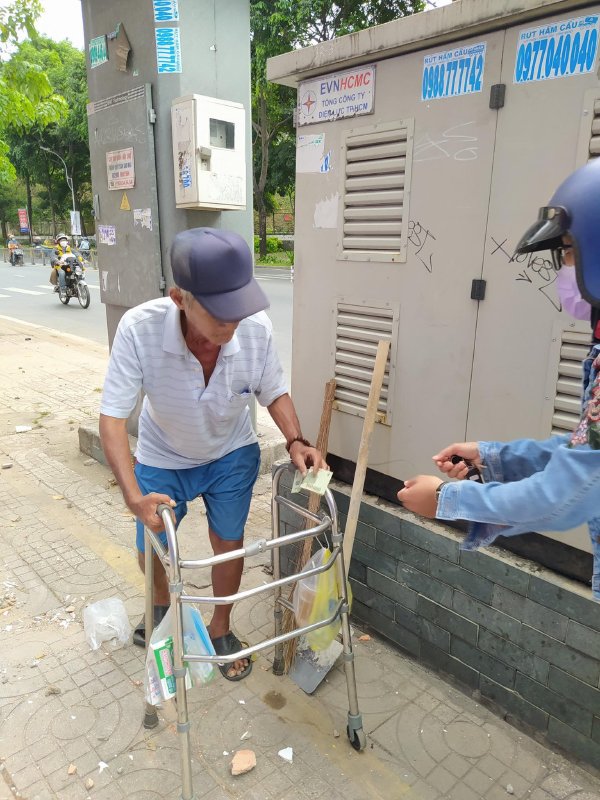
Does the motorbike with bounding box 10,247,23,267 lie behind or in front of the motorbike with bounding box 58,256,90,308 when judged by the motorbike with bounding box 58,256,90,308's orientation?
behind

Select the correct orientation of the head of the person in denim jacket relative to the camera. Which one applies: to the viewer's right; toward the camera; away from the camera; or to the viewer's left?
to the viewer's left

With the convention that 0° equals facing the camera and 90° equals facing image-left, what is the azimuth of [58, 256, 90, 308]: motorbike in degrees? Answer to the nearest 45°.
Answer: approximately 315°

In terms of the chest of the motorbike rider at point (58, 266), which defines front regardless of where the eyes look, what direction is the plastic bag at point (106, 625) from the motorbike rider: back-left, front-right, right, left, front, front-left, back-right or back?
front-right

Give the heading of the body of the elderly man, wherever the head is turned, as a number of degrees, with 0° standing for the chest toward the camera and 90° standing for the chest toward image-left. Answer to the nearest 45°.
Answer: approximately 315°

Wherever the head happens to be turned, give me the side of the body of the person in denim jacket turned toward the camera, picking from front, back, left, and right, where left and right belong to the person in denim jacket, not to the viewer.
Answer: left
